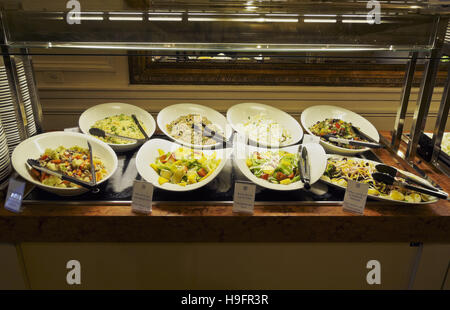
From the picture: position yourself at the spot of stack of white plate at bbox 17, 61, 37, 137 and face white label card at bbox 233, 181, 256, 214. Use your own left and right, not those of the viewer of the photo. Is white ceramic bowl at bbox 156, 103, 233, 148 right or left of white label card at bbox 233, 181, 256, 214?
left

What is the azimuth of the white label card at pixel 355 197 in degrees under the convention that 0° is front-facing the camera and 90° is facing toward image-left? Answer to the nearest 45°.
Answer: approximately 0°

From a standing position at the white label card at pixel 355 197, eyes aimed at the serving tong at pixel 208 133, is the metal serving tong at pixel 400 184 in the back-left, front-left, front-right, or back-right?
back-right

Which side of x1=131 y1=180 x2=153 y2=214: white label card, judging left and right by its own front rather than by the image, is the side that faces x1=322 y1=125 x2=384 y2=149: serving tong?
left

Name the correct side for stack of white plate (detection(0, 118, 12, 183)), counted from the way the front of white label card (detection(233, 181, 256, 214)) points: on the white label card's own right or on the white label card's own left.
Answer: on the white label card's own right

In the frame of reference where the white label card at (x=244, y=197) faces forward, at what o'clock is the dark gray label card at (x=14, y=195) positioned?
the dark gray label card at (x=14, y=195) is roughly at 3 o'clock from the white label card at (x=244, y=197).

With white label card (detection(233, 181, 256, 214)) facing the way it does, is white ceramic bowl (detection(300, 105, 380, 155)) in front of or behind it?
behind

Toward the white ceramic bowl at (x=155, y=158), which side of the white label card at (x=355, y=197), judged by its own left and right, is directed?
right
